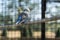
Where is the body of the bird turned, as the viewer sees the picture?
to the viewer's right
